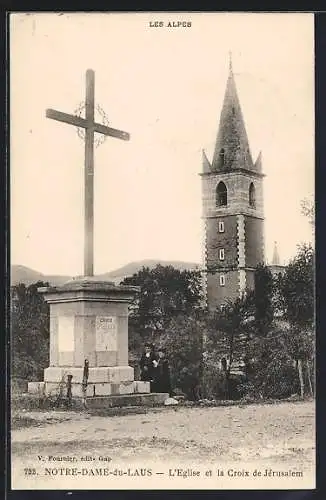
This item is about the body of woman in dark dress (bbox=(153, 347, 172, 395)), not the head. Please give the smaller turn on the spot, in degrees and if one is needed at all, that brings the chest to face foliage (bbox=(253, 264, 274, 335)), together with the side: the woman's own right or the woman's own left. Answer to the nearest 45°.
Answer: approximately 135° to the woman's own left

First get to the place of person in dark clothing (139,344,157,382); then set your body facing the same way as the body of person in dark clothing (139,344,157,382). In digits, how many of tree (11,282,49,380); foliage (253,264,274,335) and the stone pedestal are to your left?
1

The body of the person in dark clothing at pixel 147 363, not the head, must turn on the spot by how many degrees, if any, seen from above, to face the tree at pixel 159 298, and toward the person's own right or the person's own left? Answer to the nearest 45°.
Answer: approximately 180°

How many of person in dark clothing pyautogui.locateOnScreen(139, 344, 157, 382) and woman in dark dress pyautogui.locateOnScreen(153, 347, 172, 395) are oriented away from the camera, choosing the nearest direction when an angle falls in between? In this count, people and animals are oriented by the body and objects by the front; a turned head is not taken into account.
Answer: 0

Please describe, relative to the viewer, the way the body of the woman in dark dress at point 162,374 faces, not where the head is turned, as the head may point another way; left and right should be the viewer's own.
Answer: facing the viewer and to the left of the viewer

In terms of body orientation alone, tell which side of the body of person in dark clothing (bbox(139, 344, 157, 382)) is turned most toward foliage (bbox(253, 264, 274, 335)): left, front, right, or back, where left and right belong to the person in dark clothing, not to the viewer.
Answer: left

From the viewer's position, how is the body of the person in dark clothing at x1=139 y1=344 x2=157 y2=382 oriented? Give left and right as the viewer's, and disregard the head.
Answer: facing the viewer
